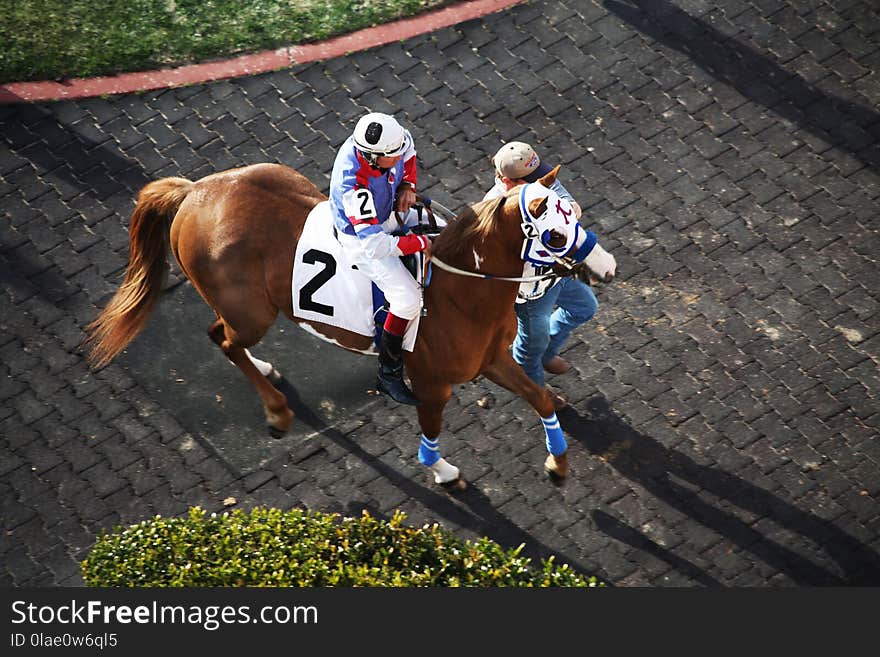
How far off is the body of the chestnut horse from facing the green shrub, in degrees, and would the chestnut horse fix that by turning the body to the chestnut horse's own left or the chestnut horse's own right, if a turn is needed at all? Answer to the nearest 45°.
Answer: approximately 45° to the chestnut horse's own right

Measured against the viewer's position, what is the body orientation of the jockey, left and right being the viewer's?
facing the viewer and to the right of the viewer

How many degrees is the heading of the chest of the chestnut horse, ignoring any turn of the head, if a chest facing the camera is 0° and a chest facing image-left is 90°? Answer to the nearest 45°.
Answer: approximately 315°
